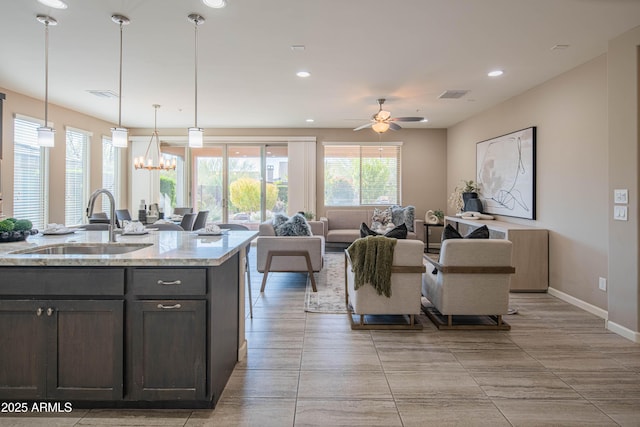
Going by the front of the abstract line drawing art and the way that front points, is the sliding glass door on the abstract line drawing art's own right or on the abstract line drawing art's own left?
on the abstract line drawing art's own right

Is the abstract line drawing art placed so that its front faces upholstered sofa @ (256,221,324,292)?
yes

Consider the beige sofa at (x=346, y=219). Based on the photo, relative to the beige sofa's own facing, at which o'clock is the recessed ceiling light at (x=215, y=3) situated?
The recessed ceiling light is roughly at 12 o'clock from the beige sofa.

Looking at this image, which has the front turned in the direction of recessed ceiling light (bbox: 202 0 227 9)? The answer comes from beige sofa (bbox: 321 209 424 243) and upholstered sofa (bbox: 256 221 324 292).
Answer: the beige sofa

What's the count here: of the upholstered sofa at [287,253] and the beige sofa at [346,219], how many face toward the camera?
1

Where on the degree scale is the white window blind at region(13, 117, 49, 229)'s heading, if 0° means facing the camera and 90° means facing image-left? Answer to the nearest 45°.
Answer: approximately 315°
